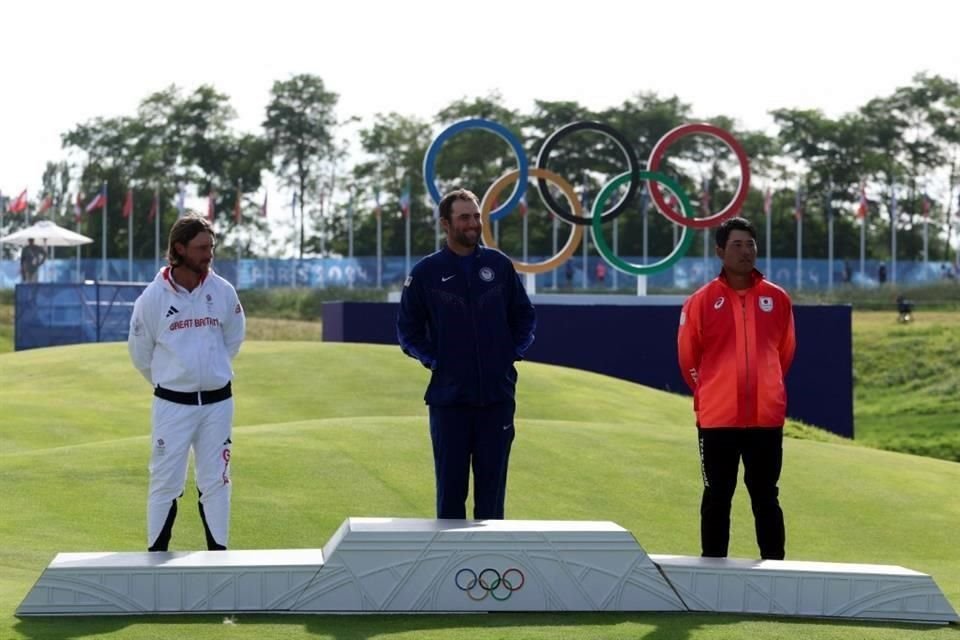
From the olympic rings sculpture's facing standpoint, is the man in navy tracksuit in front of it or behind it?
in front

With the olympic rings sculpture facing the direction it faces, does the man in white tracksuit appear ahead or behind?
ahead

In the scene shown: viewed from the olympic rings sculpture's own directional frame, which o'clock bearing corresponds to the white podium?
The white podium is roughly at 12 o'clock from the olympic rings sculpture.

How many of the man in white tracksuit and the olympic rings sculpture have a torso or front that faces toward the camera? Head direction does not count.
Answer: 2

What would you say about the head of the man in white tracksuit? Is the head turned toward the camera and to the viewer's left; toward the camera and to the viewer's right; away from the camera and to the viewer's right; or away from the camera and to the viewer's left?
toward the camera and to the viewer's right

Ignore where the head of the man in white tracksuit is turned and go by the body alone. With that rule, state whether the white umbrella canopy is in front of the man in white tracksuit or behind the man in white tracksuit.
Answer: behind

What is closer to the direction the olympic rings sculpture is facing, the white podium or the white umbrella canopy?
the white podium

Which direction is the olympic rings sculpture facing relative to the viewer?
toward the camera

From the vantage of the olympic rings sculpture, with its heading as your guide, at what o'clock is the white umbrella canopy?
The white umbrella canopy is roughly at 4 o'clock from the olympic rings sculpture.

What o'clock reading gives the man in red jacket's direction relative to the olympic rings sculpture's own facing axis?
The man in red jacket is roughly at 12 o'clock from the olympic rings sculpture.

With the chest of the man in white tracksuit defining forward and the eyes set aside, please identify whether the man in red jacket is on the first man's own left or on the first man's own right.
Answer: on the first man's own left

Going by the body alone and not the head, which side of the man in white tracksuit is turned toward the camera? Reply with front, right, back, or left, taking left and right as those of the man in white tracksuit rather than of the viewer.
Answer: front

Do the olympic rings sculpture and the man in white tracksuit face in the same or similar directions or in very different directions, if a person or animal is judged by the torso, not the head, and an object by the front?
same or similar directions
